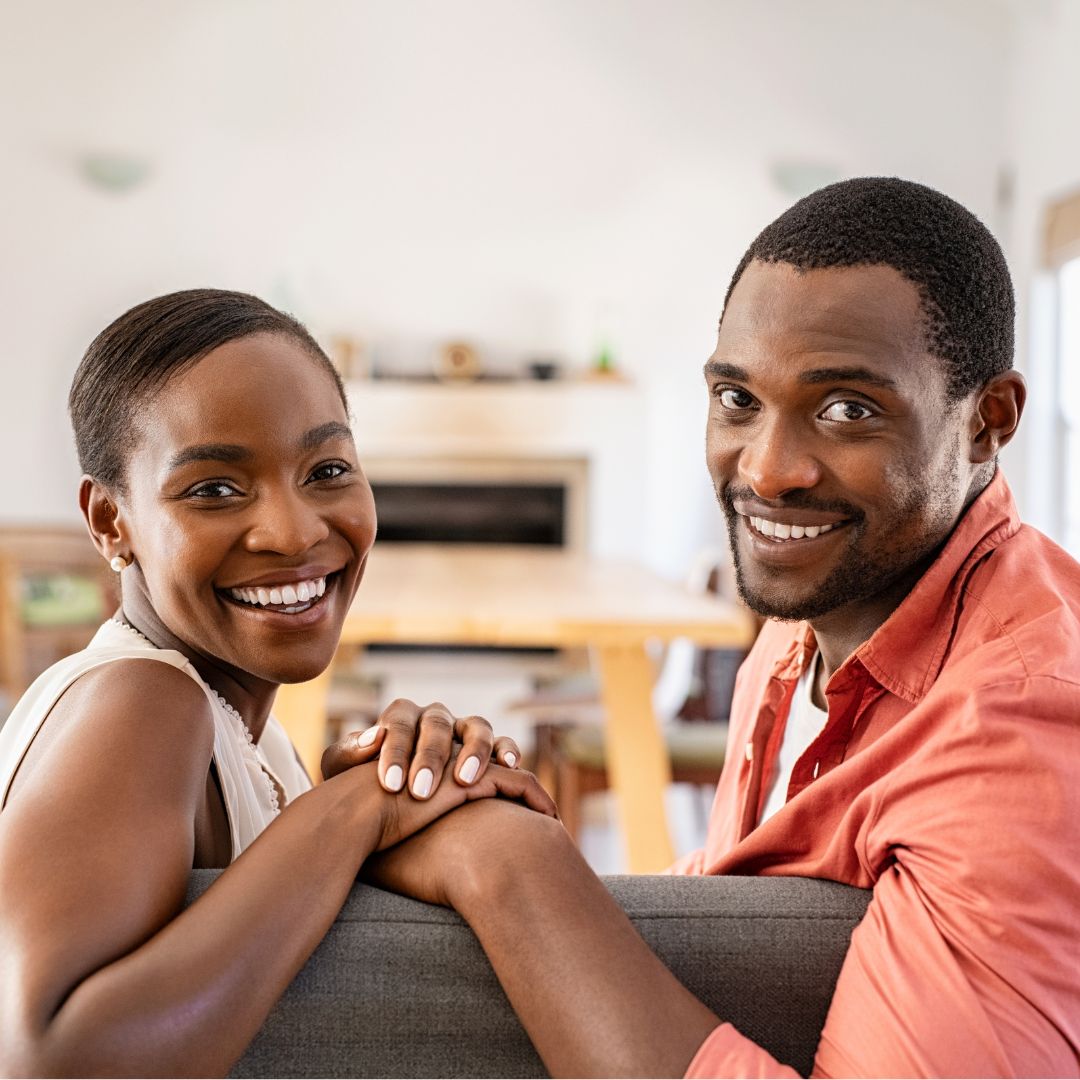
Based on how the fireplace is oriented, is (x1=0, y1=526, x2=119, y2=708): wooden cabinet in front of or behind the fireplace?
in front

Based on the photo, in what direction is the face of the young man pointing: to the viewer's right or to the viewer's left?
to the viewer's left

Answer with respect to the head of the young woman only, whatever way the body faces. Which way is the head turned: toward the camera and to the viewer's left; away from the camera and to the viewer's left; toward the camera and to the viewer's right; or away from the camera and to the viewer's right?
toward the camera and to the viewer's right

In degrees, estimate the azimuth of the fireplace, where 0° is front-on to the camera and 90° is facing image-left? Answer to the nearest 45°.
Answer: approximately 0°

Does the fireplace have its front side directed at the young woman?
yes

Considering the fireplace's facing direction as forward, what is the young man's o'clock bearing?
The young man is roughly at 12 o'clock from the fireplace.
